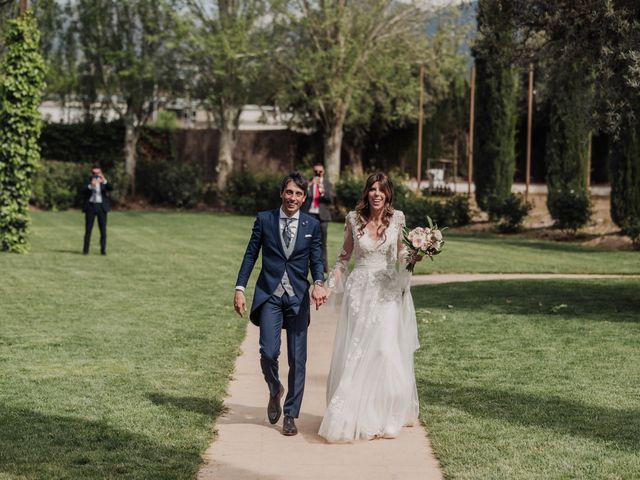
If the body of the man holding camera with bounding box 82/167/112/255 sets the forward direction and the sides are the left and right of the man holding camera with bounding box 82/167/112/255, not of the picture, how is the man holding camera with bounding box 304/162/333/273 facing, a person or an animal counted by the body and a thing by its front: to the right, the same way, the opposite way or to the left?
the same way

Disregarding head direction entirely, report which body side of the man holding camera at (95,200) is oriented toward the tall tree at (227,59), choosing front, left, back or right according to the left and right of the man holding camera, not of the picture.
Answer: back

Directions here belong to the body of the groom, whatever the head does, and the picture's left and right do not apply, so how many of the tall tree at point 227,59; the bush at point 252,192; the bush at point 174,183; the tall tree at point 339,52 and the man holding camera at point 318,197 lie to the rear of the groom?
5

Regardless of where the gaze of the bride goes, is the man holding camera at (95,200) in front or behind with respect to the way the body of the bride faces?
behind

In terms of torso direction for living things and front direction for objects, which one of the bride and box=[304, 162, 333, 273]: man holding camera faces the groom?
the man holding camera

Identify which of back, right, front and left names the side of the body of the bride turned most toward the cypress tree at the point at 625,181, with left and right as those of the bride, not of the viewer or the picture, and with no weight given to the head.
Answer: back

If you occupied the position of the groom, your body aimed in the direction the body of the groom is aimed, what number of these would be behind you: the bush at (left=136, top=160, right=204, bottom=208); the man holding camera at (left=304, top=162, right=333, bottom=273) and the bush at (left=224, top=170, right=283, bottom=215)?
3

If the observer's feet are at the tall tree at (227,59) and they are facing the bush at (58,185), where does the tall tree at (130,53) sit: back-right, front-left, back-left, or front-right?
front-right

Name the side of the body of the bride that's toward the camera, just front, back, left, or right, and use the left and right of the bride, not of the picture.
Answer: front

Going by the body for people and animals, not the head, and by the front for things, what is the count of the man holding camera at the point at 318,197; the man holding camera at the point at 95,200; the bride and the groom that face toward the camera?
4

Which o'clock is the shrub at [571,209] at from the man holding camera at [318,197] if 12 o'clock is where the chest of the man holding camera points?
The shrub is roughly at 7 o'clock from the man holding camera.

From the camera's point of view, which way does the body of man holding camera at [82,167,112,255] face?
toward the camera

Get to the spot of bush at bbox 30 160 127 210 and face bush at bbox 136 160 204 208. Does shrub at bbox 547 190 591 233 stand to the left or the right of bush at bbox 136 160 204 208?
right

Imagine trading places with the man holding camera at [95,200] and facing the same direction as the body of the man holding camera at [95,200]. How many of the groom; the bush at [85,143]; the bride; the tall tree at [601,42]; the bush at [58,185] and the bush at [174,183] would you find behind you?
3

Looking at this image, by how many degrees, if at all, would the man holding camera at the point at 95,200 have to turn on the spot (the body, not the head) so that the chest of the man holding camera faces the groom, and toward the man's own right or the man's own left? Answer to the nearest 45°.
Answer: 0° — they already face them

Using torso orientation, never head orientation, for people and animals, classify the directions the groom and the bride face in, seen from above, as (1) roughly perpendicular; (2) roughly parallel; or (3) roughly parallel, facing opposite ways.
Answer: roughly parallel

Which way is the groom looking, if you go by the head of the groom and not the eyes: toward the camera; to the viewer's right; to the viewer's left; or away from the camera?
toward the camera

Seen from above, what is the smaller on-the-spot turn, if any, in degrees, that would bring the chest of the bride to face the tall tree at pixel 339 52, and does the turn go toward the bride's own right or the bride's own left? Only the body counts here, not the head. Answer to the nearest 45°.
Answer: approximately 180°

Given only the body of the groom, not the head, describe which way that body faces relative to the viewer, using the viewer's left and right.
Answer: facing the viewer

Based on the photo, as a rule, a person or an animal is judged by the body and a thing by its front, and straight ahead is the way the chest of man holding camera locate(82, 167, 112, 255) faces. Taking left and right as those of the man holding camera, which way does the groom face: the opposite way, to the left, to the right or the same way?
the same way

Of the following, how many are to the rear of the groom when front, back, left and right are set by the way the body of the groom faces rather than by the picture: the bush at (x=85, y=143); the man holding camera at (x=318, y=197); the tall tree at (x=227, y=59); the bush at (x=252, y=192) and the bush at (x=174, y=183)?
5
